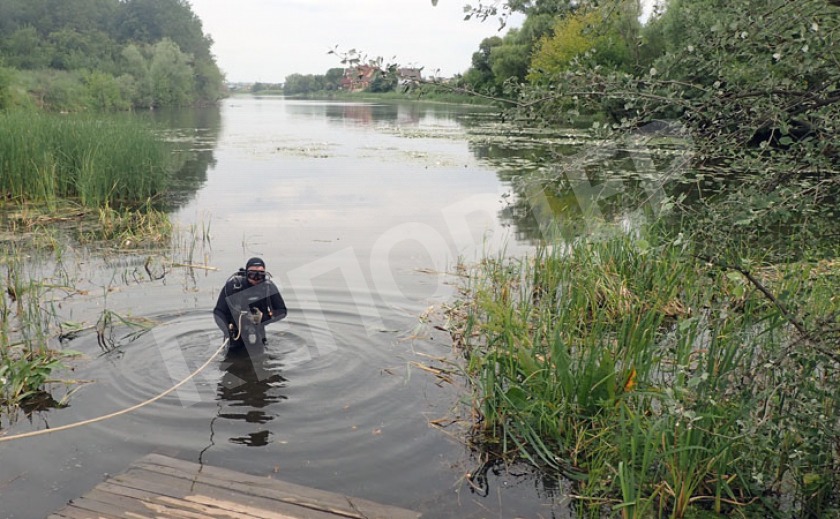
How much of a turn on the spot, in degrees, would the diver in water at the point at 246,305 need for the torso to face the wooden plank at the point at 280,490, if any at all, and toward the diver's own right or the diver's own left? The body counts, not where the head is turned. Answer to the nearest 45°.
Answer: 0° — they already face it

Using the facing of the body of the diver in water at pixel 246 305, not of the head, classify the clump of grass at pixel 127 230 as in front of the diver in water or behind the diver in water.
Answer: behind

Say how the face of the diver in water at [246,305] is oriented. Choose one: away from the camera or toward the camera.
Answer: toward the camera

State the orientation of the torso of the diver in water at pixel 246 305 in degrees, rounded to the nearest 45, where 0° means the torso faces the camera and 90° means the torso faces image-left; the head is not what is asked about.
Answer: approximately 0°

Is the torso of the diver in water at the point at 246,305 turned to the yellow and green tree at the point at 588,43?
no

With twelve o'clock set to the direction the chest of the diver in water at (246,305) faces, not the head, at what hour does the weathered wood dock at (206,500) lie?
The weathered wood dock is roughly at 12 o'clock from the diver in water.
